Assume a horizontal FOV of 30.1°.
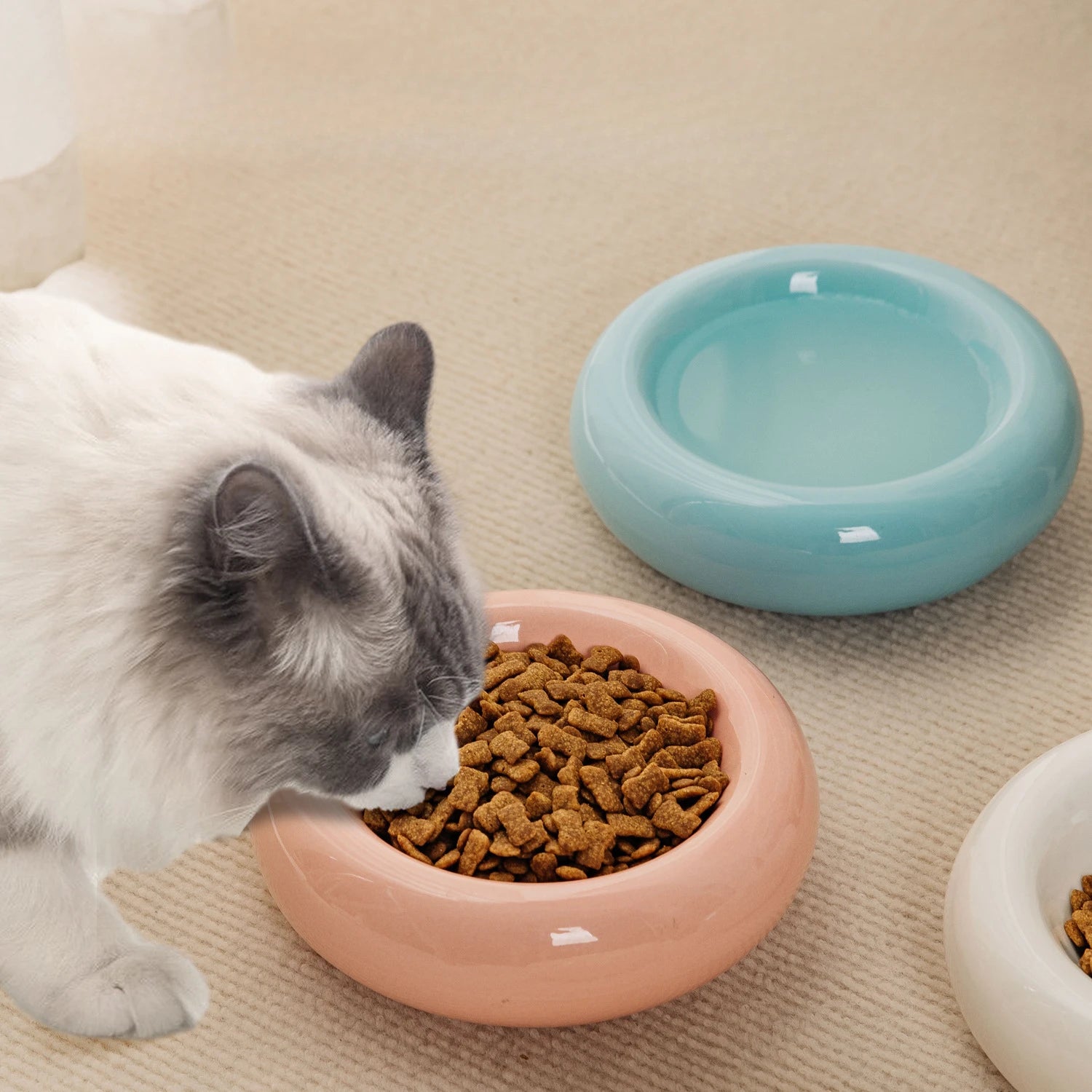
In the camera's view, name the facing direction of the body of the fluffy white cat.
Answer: to the viewer's right
